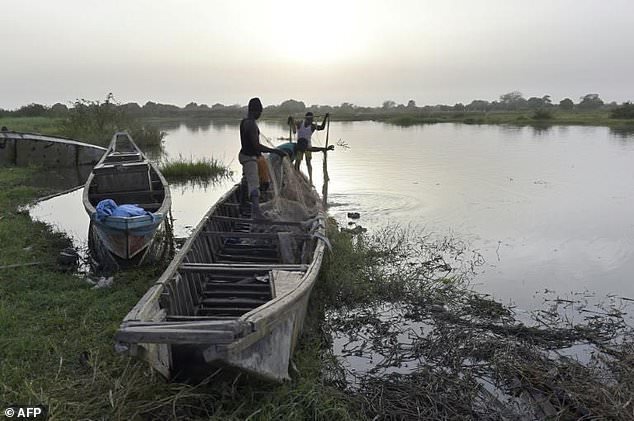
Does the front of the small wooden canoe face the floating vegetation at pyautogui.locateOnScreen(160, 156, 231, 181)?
no

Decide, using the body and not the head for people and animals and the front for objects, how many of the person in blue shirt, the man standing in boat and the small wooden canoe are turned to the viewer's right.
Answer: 2

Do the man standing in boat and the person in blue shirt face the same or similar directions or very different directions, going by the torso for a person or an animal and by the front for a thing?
same or similar directions

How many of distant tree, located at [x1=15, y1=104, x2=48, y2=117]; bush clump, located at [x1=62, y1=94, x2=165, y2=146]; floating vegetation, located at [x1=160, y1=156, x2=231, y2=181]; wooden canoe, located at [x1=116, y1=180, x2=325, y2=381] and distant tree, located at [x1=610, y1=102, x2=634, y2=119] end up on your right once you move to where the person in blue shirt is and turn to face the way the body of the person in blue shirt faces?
1

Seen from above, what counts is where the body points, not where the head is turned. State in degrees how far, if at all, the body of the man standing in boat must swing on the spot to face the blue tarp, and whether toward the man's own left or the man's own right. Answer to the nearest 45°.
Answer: approximately 180°

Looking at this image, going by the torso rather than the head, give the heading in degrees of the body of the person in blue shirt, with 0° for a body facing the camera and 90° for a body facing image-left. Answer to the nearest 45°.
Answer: approximately 270°

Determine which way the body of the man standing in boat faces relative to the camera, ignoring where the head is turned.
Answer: to the viewer's right
